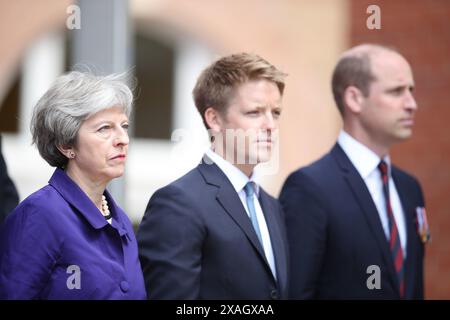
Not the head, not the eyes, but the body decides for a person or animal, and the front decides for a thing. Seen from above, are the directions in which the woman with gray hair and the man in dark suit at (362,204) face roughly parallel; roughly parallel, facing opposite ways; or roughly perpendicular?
roughly parallel

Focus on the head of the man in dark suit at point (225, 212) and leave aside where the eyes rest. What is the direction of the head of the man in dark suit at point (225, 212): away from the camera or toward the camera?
toward the camera

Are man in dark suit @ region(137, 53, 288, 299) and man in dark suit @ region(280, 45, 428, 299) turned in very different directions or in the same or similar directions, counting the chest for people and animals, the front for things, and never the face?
same or similar directions

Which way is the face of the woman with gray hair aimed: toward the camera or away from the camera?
toward the camera

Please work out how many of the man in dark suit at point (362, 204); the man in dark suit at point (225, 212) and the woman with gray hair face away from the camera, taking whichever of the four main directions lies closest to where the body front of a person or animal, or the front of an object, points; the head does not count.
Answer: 0

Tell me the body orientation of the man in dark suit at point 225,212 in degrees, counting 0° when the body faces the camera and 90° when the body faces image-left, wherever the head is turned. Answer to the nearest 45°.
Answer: approximately 315°

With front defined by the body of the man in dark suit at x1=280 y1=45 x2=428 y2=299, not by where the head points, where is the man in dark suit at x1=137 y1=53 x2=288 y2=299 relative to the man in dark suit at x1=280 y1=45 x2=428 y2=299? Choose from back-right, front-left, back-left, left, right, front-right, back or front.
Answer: right

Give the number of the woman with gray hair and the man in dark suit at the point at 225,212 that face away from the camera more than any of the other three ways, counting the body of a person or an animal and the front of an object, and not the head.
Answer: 0

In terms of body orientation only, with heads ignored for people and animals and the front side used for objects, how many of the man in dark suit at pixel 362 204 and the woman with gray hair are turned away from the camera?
0

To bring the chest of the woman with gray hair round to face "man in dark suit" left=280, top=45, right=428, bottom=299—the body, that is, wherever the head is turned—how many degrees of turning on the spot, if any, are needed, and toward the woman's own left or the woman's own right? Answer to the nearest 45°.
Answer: approximately 90° to the woman's own left

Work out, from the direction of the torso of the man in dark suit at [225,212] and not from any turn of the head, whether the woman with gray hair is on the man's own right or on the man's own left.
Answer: on the man's own right

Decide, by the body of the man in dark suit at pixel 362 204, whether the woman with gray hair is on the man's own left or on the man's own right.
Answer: on the man's own right

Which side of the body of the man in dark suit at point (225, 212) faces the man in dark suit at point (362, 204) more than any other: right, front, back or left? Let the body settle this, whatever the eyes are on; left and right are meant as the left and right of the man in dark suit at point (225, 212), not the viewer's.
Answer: left
